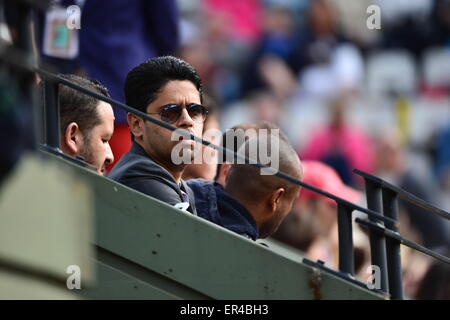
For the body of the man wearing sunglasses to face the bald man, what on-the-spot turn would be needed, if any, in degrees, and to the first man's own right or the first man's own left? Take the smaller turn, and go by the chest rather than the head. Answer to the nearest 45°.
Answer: approximately 45° to the first man's own left

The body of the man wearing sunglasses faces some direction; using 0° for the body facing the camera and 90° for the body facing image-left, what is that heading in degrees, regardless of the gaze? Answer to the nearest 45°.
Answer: approximately 315°

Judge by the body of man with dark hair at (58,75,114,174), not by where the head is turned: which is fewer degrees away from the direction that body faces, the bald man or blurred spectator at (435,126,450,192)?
the bald man

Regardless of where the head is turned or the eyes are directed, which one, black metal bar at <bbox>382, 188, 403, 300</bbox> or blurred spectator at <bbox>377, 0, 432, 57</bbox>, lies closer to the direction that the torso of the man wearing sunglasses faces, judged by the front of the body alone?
the black metal bar

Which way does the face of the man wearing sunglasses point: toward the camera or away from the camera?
toward the camera

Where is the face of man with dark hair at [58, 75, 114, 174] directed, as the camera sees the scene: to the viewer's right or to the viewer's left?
to the viewer's right

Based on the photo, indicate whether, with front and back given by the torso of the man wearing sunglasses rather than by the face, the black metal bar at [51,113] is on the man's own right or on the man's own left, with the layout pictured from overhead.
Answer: on the man's own right

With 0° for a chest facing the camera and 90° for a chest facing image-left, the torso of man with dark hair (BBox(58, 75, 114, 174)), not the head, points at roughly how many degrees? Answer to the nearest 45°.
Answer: approximately 270°

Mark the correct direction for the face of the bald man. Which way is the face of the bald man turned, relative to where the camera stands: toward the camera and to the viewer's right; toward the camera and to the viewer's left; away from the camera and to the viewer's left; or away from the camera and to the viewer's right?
away from the camera and to the viewer's right

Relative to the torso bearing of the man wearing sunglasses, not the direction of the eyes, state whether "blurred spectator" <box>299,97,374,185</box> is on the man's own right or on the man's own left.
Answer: on the man's own left

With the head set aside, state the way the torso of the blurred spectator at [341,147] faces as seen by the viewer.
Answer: toward the camera
